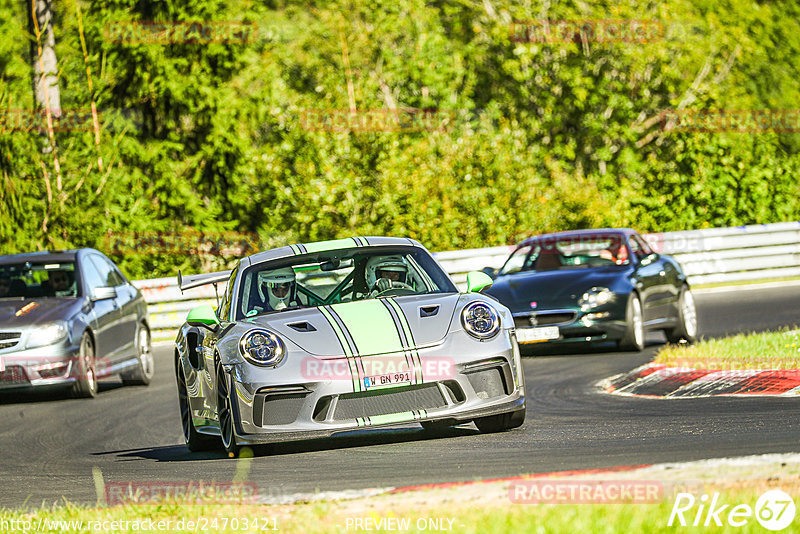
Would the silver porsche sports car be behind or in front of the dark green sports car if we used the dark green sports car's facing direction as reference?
in front

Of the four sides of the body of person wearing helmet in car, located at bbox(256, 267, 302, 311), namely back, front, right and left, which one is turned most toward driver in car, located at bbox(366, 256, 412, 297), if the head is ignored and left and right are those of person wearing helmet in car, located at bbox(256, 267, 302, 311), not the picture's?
left

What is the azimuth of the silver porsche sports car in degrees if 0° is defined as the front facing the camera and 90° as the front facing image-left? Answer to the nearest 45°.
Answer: approximately 0°

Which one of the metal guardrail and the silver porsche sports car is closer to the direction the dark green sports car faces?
the silver porsche sports car

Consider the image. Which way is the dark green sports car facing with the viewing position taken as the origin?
facing the viewer and to the left of the viewer

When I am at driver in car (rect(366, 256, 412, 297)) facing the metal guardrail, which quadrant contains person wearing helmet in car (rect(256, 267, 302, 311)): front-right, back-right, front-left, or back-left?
back-left

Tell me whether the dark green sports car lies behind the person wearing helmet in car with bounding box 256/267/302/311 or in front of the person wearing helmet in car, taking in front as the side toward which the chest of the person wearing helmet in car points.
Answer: behind

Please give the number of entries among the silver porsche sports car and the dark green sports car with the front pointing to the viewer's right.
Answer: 0

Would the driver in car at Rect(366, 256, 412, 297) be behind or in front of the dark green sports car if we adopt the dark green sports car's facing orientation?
in front

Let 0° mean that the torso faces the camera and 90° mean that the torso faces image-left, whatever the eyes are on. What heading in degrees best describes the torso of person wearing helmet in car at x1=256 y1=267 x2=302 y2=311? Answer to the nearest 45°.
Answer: approximately 0°

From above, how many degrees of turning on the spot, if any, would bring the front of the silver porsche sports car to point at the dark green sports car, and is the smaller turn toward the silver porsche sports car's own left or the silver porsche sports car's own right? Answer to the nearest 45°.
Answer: approximately 180°
